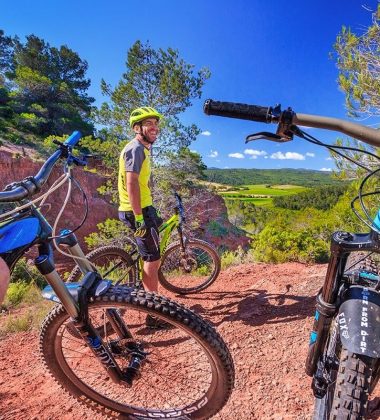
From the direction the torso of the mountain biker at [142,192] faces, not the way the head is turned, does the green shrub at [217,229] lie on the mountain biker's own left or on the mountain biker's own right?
on the mountain biker's own left

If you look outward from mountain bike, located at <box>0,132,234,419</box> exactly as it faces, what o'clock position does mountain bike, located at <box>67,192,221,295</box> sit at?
mountain bike, located at <box>67,192,221,295</box> is roughly at 8 o'clock from mountain bike, located at <box>0,132,234,419</box>.

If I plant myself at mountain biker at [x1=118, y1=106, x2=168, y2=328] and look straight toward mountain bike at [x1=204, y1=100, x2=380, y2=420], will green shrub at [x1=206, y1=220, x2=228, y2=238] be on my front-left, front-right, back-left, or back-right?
back-left

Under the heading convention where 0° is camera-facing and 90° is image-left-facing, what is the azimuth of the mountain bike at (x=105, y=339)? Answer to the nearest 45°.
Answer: approximately 315°

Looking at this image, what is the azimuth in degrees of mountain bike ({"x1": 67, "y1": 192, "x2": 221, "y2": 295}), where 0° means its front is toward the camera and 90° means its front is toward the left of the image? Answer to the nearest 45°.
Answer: approximately 270°

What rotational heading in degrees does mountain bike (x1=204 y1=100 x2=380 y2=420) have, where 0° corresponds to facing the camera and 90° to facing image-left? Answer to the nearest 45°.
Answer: approximately 0°
